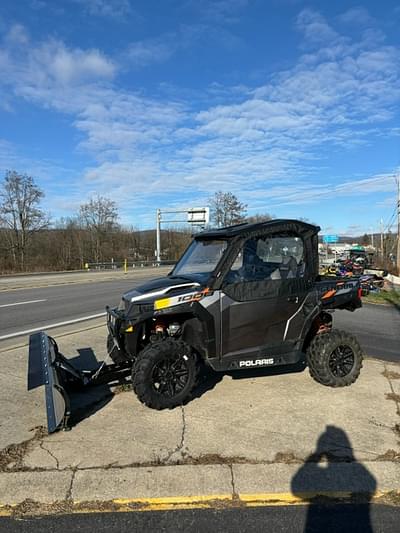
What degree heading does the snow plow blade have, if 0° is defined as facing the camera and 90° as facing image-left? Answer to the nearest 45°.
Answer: approximately 90°

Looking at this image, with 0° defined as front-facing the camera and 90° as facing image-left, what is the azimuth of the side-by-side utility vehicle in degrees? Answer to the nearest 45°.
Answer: approximately 45°

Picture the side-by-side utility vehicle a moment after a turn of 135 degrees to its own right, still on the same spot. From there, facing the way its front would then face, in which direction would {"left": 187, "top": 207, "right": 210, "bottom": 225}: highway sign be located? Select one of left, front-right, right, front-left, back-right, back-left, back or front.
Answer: front

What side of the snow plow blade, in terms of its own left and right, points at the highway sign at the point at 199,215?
right
